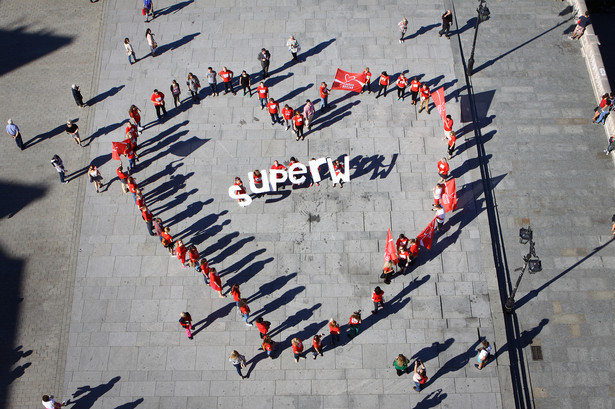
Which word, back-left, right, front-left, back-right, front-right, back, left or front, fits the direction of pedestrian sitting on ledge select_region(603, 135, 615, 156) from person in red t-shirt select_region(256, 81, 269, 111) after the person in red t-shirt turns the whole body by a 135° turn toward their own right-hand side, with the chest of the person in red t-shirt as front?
back-right

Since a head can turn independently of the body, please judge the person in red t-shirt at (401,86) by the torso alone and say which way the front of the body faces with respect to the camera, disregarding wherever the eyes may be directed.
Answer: toward the camera

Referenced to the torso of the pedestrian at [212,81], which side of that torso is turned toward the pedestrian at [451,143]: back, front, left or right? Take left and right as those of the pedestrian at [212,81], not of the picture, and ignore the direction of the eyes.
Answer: left

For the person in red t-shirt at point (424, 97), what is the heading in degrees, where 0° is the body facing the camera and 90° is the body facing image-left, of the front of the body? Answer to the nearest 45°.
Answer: approximately 0°

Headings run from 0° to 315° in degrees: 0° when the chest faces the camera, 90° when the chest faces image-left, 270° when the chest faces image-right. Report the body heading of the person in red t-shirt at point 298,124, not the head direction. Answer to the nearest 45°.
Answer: approximately 0°

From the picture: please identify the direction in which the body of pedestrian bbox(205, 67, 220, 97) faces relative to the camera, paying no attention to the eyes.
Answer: toward the camera

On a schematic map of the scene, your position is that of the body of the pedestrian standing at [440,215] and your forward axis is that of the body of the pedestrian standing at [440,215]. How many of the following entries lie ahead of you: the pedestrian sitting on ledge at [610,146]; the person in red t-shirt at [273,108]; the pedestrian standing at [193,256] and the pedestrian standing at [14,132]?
3

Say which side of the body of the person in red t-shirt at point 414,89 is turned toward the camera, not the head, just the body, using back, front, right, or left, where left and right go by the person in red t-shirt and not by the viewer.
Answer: front
